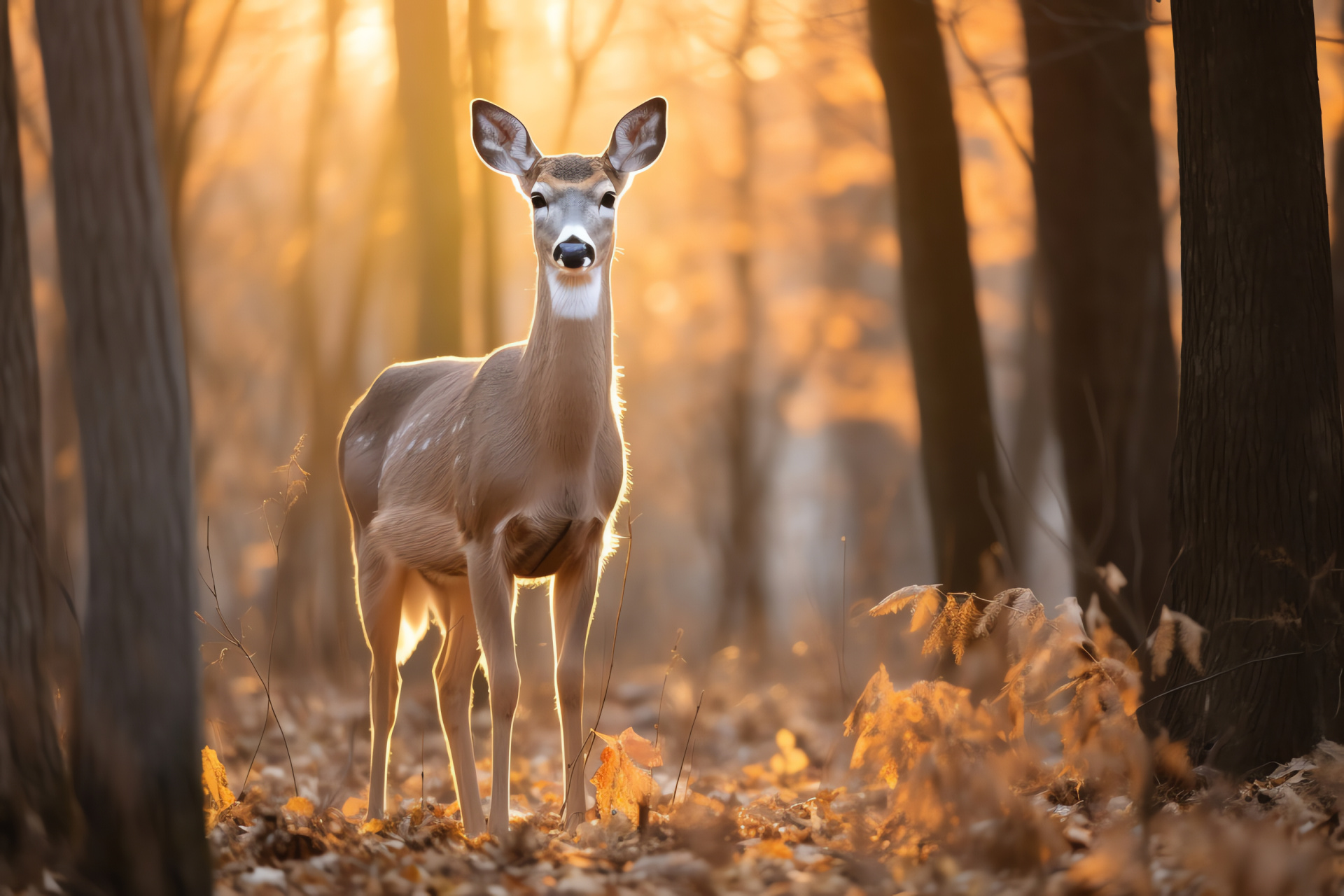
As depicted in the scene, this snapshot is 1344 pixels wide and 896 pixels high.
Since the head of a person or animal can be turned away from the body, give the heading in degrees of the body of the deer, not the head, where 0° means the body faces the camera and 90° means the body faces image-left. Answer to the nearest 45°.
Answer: approximately 315°

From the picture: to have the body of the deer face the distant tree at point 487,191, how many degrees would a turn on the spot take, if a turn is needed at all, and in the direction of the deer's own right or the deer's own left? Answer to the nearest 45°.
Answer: approximately 135° to the deer's own left

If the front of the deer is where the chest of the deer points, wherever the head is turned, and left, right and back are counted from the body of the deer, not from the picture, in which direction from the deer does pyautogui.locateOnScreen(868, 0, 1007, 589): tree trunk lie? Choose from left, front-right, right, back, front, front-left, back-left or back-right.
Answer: left

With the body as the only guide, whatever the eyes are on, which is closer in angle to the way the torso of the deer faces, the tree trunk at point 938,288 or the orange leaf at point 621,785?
the orange leaf

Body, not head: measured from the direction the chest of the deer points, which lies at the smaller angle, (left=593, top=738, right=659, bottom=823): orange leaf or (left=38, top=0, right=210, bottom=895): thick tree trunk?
the orange leaf

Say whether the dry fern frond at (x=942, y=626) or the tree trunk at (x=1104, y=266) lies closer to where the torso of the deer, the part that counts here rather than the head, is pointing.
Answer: the dry fern frond

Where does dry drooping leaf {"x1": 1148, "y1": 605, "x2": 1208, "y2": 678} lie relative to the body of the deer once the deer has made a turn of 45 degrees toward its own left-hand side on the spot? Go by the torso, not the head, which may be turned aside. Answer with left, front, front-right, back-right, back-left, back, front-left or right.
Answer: front-right

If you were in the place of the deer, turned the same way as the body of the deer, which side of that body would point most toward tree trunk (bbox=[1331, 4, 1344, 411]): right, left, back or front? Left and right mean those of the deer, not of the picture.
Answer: left

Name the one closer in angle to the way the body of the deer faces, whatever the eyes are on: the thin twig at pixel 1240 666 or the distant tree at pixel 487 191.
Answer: the thin twig

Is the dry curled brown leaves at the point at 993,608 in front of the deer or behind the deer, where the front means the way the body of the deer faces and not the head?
in front

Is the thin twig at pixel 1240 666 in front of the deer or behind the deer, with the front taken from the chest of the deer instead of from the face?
in front
